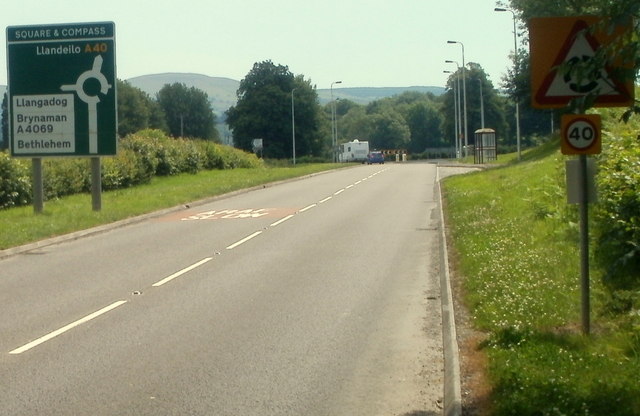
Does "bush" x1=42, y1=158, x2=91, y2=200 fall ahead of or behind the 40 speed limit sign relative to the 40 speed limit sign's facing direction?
behind

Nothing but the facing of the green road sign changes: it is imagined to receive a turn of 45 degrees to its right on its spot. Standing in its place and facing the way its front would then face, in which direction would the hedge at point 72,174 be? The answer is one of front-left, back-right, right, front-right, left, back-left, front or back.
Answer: back-right

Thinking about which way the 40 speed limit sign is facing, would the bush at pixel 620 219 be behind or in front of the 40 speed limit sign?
behind

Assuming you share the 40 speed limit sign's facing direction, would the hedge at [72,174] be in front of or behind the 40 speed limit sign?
behind

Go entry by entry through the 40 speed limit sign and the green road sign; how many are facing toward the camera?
2

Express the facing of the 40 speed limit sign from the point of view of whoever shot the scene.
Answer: facing the viewer

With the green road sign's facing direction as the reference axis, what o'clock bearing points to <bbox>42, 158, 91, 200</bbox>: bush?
The bush is roughly at 6 o'clock from the green road sign.

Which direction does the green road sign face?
toward the camera
